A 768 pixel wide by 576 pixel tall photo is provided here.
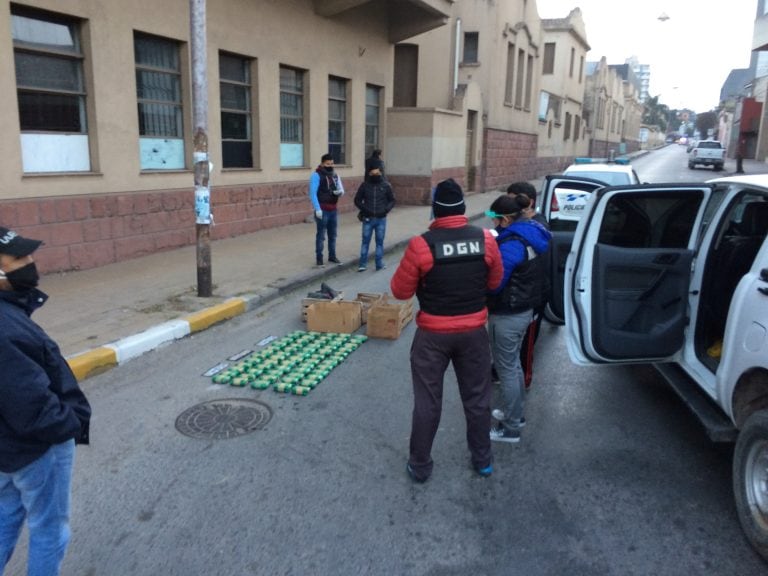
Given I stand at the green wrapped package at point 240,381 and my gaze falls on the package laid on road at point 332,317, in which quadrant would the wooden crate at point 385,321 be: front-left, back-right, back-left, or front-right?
front-right

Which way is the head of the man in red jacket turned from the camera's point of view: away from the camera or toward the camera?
away from the camera

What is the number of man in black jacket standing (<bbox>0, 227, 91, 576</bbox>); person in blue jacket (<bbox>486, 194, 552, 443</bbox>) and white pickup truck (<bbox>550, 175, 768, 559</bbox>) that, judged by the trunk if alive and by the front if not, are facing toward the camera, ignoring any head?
0

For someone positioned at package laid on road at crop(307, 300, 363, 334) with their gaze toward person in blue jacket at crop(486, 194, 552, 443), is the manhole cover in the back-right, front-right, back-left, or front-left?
front-right

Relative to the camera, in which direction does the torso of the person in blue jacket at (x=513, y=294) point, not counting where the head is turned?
to the viewer's left

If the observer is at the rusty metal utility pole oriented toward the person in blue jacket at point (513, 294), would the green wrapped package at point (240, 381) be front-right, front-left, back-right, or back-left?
front-right

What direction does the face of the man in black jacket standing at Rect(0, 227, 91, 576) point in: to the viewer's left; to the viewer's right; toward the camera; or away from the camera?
to the viewer's right

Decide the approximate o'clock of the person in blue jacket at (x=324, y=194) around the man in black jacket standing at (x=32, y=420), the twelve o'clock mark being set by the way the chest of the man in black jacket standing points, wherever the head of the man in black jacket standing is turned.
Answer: The person in blue jacket is roughly at 10 o'clock from the man in black jacket standing.

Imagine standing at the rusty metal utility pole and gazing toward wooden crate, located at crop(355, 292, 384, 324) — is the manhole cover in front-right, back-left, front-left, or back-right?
front-right

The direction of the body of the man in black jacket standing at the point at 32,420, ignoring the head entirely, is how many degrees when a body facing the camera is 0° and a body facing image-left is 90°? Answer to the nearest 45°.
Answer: approximately 270°

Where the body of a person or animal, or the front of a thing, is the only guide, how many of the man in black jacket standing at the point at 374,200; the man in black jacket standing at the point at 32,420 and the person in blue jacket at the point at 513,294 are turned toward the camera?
1

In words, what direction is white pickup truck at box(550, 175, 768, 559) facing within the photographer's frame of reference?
facing away from the viewer and to the left of the viewer

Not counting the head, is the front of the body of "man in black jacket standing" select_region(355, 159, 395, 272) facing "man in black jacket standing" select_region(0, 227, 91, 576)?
yes

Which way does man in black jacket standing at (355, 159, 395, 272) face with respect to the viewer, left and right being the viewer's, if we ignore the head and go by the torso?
facing the viewer

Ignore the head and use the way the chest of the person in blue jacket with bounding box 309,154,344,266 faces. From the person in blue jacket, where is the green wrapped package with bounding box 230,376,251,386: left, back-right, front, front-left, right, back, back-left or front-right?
front-right

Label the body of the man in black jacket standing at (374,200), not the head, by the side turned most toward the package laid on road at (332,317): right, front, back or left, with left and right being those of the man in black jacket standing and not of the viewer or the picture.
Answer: front

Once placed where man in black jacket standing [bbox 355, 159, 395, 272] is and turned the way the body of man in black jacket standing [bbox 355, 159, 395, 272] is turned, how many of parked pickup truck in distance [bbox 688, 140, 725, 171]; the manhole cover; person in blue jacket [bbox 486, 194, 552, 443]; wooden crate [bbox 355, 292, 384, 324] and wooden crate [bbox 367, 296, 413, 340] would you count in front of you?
4

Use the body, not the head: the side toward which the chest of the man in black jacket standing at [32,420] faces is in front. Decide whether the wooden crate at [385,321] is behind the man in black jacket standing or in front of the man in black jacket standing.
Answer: in front
